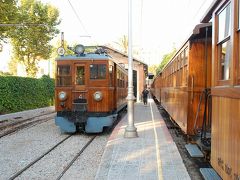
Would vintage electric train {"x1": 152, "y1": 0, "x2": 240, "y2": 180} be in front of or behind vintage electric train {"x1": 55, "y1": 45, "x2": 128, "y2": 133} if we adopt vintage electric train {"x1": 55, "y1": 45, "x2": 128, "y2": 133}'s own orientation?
in front

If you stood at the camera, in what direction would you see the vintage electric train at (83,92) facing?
facing the viewer

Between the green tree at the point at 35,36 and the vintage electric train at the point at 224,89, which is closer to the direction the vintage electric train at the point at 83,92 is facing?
the vintage electric train

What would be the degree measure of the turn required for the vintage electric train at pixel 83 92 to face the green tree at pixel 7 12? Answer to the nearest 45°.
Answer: approximately 135° to its right
